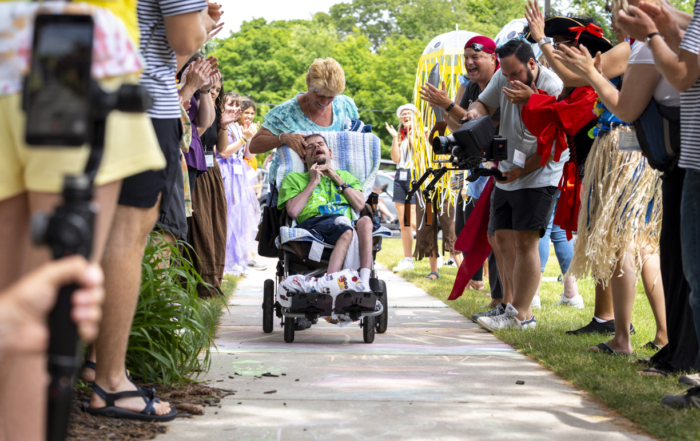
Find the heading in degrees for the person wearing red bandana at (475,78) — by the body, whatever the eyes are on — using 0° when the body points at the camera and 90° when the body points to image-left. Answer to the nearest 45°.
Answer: approximately 45°

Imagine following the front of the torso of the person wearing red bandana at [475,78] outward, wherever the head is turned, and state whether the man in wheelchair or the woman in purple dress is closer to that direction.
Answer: the man in wheelchair

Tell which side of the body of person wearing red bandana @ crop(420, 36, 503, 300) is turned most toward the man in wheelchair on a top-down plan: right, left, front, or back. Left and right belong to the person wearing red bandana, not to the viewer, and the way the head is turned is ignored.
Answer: front
